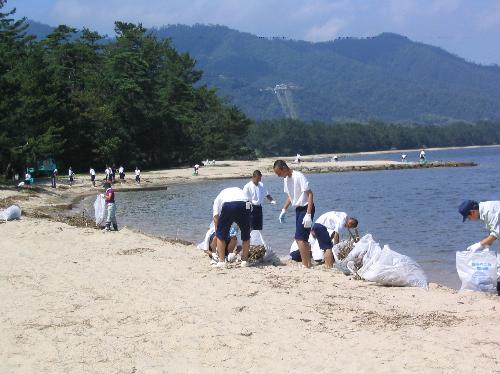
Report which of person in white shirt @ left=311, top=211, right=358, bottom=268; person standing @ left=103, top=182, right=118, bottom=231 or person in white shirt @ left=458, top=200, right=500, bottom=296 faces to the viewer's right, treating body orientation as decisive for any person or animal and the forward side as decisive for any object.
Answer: person in white shirt @ left=311, top=211, right=358, bottom=268

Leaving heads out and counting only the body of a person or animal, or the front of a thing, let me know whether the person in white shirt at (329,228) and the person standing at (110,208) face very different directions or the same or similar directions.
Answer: very different directions

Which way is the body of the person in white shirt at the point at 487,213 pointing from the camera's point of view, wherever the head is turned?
to the viewer's left

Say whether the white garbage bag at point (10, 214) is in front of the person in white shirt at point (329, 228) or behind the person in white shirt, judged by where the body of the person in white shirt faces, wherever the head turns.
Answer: behind

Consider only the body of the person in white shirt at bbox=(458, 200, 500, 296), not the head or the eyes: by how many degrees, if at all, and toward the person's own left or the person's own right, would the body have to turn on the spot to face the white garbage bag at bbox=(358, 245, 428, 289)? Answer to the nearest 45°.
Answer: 0° — they already face it

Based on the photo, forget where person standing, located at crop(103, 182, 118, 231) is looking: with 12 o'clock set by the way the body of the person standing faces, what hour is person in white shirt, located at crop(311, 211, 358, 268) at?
The person in white shirt is roughly at 8 o'clock from the person standing.

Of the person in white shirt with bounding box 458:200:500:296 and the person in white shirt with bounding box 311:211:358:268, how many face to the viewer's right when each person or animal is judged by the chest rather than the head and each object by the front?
1

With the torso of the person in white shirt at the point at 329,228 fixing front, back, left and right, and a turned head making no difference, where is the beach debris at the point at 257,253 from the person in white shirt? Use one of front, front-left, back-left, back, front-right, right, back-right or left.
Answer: back

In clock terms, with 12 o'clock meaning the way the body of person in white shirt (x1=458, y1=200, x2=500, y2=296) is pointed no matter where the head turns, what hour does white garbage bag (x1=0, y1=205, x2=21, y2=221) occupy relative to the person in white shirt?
The white garbage bag is roughly at 1 o'clock from the person in white shirt.

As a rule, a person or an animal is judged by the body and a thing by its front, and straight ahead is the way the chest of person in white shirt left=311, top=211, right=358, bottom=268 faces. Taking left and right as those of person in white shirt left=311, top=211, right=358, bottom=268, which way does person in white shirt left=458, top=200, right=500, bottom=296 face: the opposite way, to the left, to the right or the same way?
the opposite way

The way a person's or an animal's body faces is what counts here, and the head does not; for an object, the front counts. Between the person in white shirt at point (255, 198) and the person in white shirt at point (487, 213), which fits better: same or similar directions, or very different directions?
very different directions

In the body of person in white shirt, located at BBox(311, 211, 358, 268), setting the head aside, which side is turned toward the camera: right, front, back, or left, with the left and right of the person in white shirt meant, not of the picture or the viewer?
right

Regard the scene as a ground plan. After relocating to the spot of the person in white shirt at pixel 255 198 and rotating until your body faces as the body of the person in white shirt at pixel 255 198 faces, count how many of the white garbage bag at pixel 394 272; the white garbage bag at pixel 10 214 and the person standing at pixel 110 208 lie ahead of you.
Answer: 1
